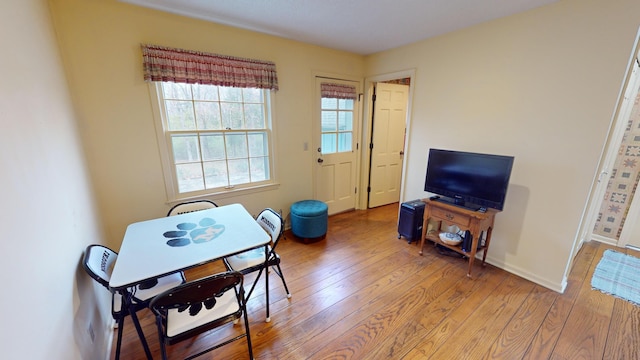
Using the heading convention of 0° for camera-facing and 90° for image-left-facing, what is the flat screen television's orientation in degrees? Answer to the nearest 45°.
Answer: approximately 45°

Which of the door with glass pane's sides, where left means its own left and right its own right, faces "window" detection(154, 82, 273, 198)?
right

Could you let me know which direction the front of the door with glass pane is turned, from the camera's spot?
facing the viewer and to the right of the viewer

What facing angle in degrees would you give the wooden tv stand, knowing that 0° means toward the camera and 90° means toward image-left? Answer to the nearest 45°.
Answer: approximately 45°

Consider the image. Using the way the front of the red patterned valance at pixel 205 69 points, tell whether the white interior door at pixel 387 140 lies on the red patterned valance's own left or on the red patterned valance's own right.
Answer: on the red patterned valance's own left

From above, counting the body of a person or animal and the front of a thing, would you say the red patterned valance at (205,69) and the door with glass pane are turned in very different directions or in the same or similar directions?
same or similar directions

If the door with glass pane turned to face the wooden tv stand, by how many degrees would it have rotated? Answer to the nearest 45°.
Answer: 0° — it already faces it

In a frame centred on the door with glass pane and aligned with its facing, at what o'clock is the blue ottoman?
The blue ottoman is roughly at 2 o'clock from the door with glass pane.

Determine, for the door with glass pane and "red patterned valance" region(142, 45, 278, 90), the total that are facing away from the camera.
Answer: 0

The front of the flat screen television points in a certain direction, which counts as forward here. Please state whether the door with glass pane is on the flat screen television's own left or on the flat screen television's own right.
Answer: on the flat screen television's own right

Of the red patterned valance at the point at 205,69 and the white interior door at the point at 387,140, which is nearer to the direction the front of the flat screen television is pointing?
the red patterned valance
